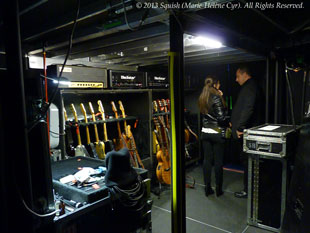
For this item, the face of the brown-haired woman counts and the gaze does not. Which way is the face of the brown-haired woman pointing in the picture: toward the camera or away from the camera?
away from the camera

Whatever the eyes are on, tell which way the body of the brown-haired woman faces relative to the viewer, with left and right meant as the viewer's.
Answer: facing away from the viewer and to the right of the viewer

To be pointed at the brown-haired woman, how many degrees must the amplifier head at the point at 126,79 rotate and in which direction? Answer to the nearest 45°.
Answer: approximately 90° to its left

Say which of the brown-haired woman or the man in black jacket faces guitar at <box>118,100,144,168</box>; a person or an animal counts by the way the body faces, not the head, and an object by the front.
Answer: the man in black jacket

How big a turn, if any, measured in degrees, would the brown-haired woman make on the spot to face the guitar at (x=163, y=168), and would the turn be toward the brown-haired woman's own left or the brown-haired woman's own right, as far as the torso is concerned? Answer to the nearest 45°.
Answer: approximately 135° to the brown-haired woman's own left

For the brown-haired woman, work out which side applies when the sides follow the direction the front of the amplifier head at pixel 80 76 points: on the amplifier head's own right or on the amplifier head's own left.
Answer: on the amplifier head's own left

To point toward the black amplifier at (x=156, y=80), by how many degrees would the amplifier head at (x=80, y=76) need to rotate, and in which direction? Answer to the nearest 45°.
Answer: approximately 135° to its left

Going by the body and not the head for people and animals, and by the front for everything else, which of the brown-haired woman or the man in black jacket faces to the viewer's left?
the man in black jacket

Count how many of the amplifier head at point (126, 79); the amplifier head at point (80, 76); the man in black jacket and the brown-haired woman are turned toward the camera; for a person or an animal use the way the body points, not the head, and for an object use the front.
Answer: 2

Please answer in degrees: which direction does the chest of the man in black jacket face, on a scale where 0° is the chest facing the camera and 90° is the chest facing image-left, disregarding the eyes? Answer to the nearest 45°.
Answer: approximately 90°

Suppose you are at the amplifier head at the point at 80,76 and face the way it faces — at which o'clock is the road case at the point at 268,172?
The road case is roughly at 10 o'clock from the amplifier head.
